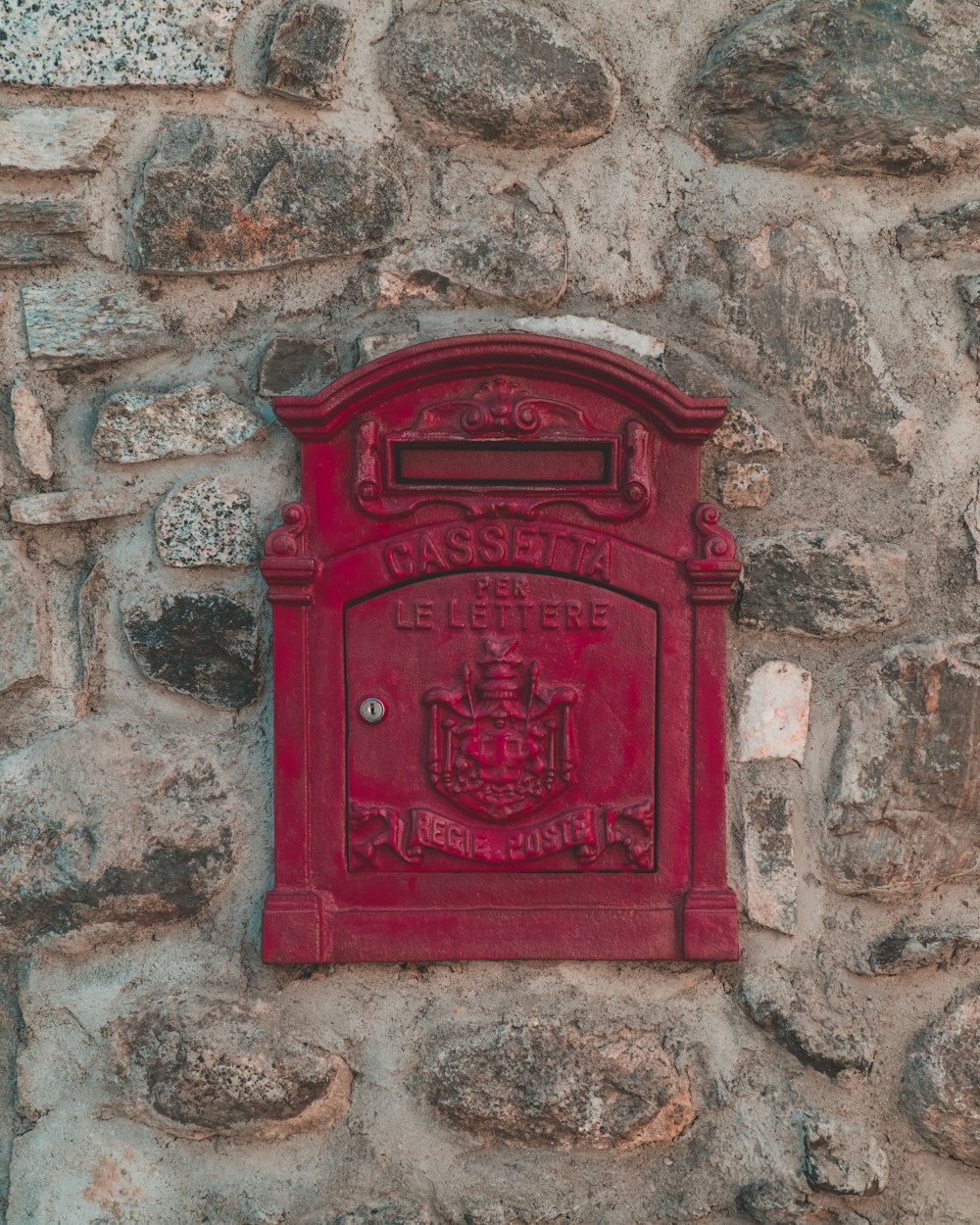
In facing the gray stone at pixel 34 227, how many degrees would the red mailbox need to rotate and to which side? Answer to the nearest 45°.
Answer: approximately 90° to its right

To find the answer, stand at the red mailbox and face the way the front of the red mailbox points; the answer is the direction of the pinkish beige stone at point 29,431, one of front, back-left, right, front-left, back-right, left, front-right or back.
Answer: right

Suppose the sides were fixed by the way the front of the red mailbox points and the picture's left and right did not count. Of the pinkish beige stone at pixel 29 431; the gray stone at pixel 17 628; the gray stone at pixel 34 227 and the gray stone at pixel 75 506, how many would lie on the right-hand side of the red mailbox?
4

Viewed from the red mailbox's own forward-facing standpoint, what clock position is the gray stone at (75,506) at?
The gray stone is roughly at 3 o'clock from the red mailbox.

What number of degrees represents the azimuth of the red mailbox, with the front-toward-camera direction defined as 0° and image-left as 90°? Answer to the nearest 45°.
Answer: approximately 0°

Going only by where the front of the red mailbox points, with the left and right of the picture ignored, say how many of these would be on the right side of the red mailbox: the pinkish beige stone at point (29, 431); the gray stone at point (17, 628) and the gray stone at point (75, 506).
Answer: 3

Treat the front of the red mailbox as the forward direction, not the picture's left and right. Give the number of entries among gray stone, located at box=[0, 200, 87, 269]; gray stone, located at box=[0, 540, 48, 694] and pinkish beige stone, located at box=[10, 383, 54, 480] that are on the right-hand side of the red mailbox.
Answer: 3

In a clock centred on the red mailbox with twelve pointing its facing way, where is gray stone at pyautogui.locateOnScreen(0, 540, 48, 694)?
The gray stone is roughly at 3 o'clock from the red mailbox.
